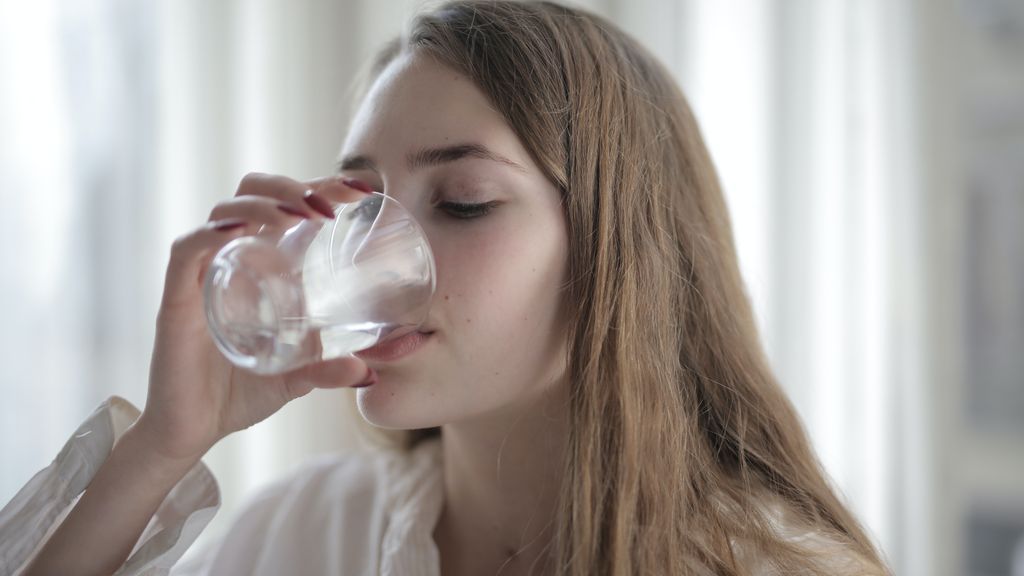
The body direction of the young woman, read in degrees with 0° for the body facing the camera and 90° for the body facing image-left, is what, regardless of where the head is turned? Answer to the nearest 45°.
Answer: approximately 45°

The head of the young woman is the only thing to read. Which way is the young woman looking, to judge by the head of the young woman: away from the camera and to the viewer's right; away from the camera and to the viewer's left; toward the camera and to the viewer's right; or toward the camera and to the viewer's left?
toward the camera and to the viewer's left
